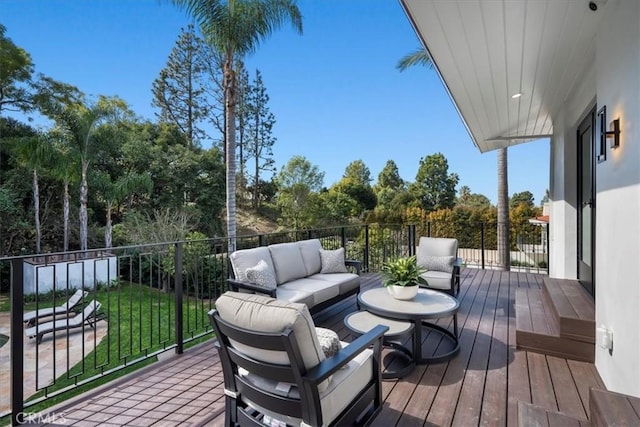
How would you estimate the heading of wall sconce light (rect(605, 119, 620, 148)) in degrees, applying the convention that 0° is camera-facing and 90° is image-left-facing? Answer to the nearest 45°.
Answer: approximately 90°

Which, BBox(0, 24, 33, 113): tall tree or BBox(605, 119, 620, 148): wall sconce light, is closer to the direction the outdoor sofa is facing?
the wall sconce light

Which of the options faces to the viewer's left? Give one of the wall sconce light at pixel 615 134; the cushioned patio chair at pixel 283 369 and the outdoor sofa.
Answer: the wall sconce light

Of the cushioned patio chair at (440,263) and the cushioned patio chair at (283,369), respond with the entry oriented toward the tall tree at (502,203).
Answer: the cushioned patio chair at (283,369)

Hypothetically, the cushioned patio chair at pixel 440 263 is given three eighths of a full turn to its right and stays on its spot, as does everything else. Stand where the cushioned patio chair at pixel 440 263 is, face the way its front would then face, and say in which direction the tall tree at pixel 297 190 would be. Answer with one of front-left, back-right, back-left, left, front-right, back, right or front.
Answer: front-left

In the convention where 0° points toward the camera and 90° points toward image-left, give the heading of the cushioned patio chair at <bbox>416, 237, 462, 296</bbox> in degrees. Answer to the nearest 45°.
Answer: approximately 45°

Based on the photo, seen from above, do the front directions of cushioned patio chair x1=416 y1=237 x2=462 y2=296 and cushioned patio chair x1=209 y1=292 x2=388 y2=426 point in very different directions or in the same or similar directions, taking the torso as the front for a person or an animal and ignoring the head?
very different directions

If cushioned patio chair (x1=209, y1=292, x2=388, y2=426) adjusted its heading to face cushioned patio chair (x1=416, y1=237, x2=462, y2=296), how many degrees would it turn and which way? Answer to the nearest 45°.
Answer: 0° — it already faces it

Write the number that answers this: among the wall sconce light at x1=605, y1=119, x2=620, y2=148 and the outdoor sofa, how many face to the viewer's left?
1

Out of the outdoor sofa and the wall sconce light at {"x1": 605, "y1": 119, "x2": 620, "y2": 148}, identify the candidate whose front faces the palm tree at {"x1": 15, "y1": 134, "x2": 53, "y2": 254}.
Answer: the wall sconce light

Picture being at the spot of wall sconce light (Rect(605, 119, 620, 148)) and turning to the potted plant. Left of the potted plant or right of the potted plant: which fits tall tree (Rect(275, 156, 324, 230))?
right

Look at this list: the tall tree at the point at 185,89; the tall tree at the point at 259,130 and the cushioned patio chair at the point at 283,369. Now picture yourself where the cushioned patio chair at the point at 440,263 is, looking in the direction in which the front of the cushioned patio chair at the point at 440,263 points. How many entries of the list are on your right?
2

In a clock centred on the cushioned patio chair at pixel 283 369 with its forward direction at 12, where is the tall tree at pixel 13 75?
The tall tree is roughly at 9 o'clock from the cushioned patio chair.

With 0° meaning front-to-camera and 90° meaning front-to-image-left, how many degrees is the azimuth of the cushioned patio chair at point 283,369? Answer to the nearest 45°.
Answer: approximately 225°
